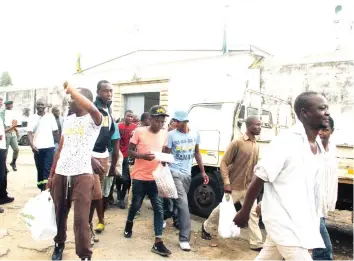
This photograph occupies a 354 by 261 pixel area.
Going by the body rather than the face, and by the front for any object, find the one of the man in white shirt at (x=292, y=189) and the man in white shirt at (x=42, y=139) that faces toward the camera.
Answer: the man in white shirt at (x=42, y=139)

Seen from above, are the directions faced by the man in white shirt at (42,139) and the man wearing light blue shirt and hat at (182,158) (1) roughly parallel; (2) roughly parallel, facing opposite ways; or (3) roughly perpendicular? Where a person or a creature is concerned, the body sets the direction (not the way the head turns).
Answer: roughly parallel

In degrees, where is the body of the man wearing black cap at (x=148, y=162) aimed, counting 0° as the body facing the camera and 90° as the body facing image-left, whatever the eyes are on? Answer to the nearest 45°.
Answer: approximately 315°

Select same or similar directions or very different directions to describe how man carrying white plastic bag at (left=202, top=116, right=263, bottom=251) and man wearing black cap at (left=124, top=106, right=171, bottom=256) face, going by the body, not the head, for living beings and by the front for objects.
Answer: same or similar directions

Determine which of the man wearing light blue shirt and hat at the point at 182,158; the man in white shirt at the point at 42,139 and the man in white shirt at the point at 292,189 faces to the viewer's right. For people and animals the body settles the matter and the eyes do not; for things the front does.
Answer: the man in white shirt at the point at 292,189

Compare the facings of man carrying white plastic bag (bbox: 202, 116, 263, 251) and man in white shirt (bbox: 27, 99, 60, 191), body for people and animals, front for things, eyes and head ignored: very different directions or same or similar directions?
same or similar directions

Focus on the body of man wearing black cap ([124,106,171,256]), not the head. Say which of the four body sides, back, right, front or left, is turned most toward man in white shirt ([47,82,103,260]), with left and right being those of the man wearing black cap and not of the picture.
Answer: right

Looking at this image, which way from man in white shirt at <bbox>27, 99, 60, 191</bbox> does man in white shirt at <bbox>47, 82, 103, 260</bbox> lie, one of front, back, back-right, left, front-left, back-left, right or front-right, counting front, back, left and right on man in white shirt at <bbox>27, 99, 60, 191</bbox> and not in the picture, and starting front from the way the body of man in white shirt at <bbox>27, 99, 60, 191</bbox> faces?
front

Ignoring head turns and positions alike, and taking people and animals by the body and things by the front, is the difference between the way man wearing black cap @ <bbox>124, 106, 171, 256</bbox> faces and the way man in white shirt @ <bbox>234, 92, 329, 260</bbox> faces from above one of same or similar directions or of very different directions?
same or similar directions

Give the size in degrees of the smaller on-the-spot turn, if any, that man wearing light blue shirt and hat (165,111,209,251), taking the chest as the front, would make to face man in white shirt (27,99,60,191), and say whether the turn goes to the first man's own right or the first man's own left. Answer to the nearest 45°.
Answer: approximately 135° to the first man's own right

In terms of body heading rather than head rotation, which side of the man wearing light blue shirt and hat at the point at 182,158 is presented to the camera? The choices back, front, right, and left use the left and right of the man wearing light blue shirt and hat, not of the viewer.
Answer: front

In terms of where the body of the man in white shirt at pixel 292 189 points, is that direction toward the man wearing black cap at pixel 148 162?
no

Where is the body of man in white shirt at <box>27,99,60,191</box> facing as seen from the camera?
toward the camera

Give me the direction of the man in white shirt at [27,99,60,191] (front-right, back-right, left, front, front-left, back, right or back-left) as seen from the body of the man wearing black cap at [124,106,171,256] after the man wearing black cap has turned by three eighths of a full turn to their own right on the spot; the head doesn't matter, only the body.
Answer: front-right

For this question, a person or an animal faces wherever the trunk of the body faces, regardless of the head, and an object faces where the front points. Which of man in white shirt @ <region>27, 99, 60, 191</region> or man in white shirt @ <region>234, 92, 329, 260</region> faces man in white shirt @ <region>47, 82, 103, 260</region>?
man in white shirt @ <region>27, 99, 60, 191</region>
